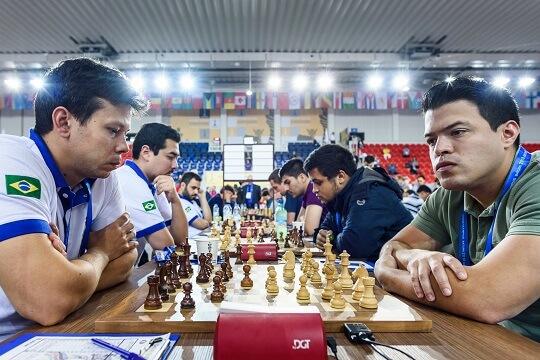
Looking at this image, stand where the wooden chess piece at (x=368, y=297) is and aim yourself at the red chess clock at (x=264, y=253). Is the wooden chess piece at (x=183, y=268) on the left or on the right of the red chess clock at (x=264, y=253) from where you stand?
left

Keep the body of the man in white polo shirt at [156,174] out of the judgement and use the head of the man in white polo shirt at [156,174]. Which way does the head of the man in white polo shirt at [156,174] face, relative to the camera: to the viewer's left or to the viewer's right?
to the viewer's right

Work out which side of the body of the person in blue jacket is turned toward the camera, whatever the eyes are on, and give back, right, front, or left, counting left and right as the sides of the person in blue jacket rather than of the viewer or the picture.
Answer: left

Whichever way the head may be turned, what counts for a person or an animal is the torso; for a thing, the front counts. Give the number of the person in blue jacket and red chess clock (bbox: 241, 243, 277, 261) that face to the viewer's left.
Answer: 1

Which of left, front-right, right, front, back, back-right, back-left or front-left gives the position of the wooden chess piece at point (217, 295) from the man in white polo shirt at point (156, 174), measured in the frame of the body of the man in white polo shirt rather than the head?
right

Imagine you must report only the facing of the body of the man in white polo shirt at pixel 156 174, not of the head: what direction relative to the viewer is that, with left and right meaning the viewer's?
facing to the right of the viewer

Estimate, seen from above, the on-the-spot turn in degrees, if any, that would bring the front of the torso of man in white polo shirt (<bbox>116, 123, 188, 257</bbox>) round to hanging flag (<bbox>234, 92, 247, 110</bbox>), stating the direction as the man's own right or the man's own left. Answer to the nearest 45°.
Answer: approximately 90° to the man's own left

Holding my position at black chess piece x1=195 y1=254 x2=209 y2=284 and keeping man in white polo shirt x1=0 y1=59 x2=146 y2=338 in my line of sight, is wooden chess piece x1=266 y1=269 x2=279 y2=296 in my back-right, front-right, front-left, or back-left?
back-left

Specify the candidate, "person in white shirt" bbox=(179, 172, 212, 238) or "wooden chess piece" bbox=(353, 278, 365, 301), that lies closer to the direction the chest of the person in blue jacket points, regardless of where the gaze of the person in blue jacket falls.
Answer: the person in white shirt
